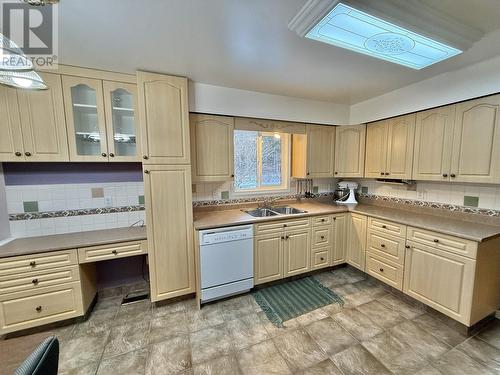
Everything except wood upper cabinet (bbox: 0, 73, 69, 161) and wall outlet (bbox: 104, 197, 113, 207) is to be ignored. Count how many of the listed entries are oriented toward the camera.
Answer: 2

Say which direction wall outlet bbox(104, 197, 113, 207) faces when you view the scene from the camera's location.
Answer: facing the viewer

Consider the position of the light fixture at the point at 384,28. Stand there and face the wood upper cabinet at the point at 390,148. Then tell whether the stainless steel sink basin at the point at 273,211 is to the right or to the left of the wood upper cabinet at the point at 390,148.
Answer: left

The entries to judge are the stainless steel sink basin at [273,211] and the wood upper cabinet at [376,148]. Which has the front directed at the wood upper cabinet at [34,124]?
the wood upper cabinet at [376,148]

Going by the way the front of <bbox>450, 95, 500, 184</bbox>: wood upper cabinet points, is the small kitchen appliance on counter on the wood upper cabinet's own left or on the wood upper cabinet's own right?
on the wood upper cabinet's own right

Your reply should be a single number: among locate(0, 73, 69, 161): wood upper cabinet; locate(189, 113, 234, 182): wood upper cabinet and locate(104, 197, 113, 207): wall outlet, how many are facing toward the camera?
3

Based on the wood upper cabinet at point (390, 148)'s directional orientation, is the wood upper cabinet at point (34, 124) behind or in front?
in front

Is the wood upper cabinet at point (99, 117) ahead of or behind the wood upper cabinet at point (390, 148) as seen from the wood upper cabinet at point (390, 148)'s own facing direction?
ahead

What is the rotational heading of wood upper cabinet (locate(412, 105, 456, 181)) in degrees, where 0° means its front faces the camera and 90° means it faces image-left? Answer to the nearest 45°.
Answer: approximately 45°

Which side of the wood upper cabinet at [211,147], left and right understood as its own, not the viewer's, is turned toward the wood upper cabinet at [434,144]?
left

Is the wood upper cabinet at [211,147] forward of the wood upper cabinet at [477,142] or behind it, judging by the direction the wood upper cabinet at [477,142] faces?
forward

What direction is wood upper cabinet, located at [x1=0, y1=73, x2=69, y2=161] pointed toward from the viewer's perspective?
toward the camera

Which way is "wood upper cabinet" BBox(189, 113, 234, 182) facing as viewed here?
toward the camera

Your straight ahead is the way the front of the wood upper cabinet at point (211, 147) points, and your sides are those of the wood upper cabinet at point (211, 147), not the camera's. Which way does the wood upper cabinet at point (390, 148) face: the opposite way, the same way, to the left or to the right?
to the right

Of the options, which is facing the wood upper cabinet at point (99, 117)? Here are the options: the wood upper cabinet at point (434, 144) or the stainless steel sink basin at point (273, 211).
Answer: the wood upper cabinet at point (434, 144)
